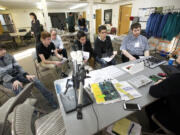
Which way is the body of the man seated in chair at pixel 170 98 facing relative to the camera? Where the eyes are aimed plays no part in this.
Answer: to the viewer's left

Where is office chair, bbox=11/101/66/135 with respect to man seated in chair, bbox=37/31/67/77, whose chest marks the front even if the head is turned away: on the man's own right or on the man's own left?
on the man's own right

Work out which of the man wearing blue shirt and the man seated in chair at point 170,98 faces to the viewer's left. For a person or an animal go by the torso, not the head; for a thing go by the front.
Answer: the man seated in chair

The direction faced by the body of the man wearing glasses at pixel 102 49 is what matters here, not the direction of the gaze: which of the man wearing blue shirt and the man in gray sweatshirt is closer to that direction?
the man wearing blue shirt

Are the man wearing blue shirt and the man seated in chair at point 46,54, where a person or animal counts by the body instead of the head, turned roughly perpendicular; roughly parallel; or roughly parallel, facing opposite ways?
roughly perpendicular

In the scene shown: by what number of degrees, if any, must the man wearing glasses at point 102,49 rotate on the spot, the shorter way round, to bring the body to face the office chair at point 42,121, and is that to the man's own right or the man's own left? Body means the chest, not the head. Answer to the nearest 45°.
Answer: approximately 45° to the man's own right

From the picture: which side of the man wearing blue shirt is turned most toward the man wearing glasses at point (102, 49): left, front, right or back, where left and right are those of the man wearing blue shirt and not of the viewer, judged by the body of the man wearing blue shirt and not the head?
right

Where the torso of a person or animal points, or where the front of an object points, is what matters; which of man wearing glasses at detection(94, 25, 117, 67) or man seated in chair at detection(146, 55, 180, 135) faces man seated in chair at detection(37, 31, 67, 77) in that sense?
man seated in chair at detection(146, 55, 180, 135)

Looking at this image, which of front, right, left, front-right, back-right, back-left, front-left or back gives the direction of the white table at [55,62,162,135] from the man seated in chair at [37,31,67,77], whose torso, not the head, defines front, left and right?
front-right

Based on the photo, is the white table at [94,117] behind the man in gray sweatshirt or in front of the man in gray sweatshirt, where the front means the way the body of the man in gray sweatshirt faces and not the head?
in front

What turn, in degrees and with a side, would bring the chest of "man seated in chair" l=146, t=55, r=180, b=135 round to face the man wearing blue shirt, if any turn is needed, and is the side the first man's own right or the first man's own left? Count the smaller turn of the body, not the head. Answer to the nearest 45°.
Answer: approximately 45° to the first man's own right

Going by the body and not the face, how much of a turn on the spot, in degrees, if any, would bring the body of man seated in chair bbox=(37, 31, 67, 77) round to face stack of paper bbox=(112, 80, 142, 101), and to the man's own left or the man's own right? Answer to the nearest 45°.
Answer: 0° — they already face it

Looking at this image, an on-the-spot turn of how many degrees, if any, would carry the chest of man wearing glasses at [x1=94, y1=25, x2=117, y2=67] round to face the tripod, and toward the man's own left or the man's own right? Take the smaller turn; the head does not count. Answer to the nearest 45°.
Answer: approximately 45° to the man's own right

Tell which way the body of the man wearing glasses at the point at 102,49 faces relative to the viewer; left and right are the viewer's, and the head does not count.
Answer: facing the viewer and to the right of the viewer
